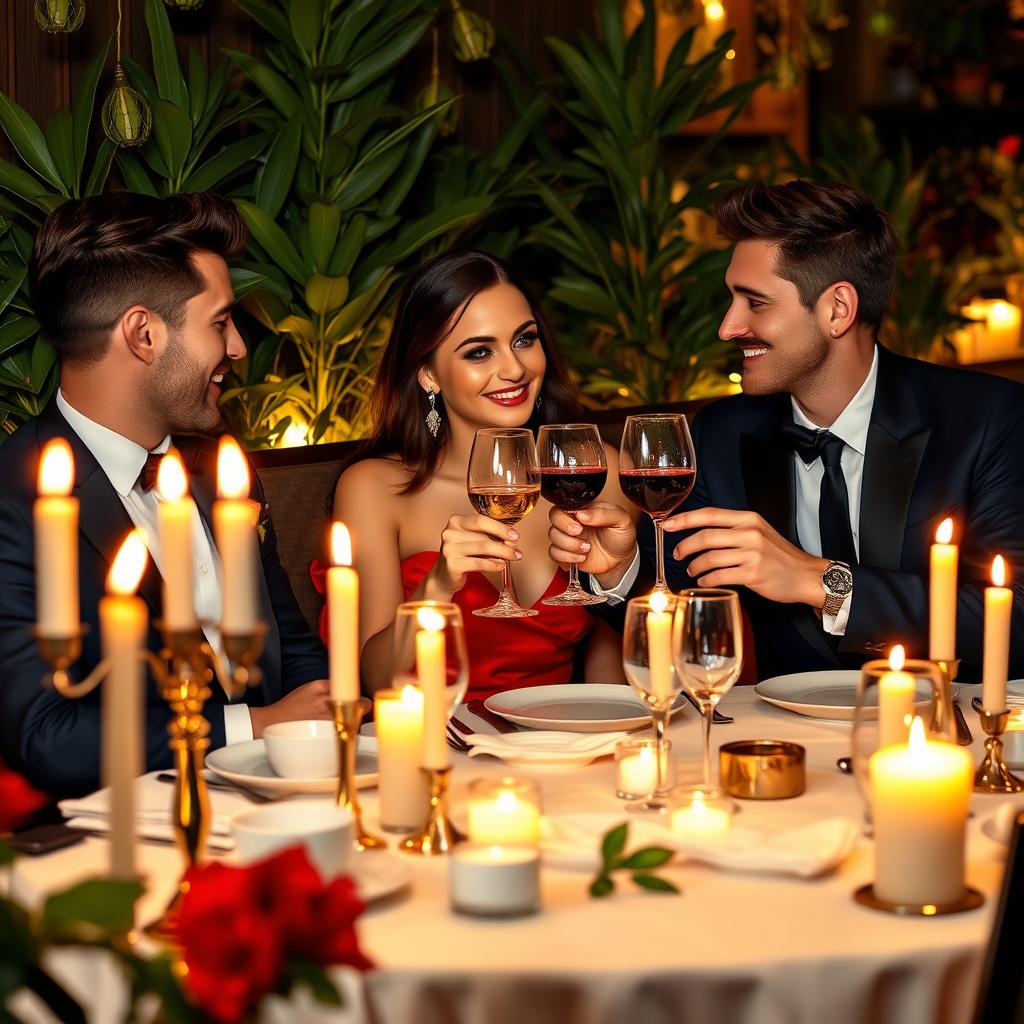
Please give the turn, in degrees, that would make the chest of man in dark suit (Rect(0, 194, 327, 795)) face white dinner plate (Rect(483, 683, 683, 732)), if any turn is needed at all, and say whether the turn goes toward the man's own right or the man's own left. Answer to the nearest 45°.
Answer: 0° — they already face it

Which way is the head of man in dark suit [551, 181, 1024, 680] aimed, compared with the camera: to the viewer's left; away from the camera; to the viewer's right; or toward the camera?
to the viewer's left

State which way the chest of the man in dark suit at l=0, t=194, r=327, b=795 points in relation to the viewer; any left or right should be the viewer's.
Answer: facing the viewer and to the right of the viewer

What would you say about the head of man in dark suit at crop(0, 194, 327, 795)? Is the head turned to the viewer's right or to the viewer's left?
to the viewer's right

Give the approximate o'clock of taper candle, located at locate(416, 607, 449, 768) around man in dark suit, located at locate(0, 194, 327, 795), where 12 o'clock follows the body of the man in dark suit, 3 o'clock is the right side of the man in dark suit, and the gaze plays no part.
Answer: The taper candle is roughly at 1 o'clock from the man in dark suit.

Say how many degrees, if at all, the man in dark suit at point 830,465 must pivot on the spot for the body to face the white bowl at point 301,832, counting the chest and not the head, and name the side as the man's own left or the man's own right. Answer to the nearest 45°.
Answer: approximately 45° to the man's own left

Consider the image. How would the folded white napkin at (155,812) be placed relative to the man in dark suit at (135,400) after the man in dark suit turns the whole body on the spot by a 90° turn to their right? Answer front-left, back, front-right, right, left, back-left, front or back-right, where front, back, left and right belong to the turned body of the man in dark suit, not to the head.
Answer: front-left

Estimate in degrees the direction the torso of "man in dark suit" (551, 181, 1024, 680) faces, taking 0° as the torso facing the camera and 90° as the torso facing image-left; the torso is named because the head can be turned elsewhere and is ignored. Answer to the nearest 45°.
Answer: approximately 45°

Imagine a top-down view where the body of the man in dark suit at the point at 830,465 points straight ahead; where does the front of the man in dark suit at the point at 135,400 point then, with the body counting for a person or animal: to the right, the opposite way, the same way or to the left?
to the left

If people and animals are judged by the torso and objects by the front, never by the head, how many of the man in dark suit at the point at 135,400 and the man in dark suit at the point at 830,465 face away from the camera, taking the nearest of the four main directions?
0

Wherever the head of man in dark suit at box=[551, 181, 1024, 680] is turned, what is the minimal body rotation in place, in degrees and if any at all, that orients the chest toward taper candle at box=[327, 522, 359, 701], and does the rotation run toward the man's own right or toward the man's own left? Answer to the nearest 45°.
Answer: approximately 45° to the man's own left

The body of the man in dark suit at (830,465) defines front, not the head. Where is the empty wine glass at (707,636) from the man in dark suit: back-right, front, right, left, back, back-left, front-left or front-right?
front-left

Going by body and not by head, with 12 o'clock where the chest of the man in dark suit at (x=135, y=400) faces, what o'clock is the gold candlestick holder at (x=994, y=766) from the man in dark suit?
The gold candlestick holder is roughly at 12 o'clock from the man in dark suit.

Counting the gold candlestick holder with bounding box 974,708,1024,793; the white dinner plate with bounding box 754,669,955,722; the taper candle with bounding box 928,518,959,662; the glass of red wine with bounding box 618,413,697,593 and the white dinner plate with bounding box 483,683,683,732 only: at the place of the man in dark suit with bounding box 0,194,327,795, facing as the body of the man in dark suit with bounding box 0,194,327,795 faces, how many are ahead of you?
5

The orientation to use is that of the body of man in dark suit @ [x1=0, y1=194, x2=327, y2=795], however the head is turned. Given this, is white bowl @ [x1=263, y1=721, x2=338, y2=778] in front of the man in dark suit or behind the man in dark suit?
in front
